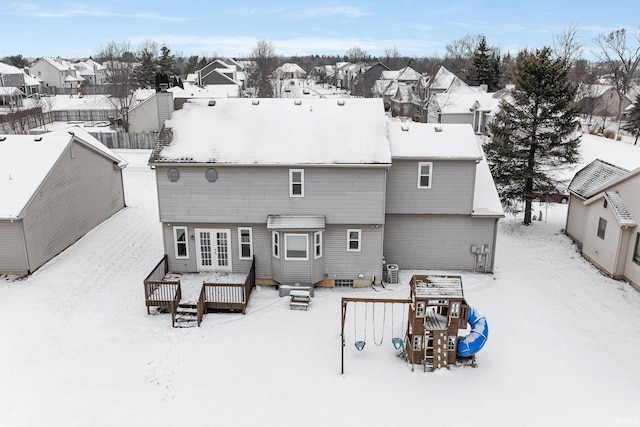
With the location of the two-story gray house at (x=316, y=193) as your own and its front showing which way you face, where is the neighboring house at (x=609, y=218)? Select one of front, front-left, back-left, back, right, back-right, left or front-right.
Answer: right

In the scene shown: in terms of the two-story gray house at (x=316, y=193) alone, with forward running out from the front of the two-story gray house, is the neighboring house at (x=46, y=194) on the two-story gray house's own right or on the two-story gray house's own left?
on the two-story gray house's own left

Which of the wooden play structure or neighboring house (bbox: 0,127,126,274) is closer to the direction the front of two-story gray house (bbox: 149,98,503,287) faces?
the neighboring house

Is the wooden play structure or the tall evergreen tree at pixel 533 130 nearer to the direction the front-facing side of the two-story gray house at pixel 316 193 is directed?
the tall evergreen tree

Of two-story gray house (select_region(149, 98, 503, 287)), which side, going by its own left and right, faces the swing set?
back

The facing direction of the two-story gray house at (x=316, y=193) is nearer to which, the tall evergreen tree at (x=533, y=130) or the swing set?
the tall evergreen tree

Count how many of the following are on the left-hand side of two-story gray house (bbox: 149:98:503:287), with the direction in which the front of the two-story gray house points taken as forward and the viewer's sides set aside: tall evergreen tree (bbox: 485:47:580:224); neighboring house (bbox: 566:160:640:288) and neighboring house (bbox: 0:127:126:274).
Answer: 1

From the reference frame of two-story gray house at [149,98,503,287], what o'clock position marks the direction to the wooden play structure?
The wooden play structure is roughly at 5 o'clock from the two-story gray house.

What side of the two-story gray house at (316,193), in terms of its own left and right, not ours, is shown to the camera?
back

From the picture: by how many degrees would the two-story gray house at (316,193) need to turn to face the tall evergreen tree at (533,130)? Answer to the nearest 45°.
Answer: approximately 45° to its right

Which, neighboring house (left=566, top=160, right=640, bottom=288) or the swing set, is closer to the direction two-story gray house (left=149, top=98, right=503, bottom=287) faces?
the neighboring house
